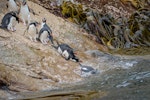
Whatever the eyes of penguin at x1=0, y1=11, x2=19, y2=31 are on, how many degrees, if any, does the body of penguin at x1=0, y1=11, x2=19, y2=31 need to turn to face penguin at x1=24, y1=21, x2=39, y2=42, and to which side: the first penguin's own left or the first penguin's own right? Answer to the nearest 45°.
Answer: approximately 45° to the first penguin's own left

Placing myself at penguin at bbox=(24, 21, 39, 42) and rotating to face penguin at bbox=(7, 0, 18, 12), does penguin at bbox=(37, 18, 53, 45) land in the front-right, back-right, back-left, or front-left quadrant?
back-right

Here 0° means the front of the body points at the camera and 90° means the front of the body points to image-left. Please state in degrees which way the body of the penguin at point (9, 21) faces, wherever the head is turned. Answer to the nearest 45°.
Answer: approximately 315°

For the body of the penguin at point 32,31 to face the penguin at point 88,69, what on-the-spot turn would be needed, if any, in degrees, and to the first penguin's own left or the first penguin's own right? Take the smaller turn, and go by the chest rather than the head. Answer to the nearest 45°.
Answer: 0° — it already faces it

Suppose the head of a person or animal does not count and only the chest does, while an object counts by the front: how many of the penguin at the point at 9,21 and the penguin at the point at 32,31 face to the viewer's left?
0

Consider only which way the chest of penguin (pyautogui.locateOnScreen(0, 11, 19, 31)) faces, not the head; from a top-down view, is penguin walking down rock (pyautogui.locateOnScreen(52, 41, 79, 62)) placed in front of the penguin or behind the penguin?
in front

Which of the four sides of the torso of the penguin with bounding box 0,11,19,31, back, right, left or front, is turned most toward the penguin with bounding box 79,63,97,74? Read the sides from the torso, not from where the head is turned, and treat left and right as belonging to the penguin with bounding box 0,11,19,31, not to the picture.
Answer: front

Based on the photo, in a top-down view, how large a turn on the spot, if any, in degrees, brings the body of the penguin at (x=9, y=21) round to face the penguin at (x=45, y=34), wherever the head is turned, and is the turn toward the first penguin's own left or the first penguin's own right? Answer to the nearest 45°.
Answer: approximately 45° to the first penguin's own left
